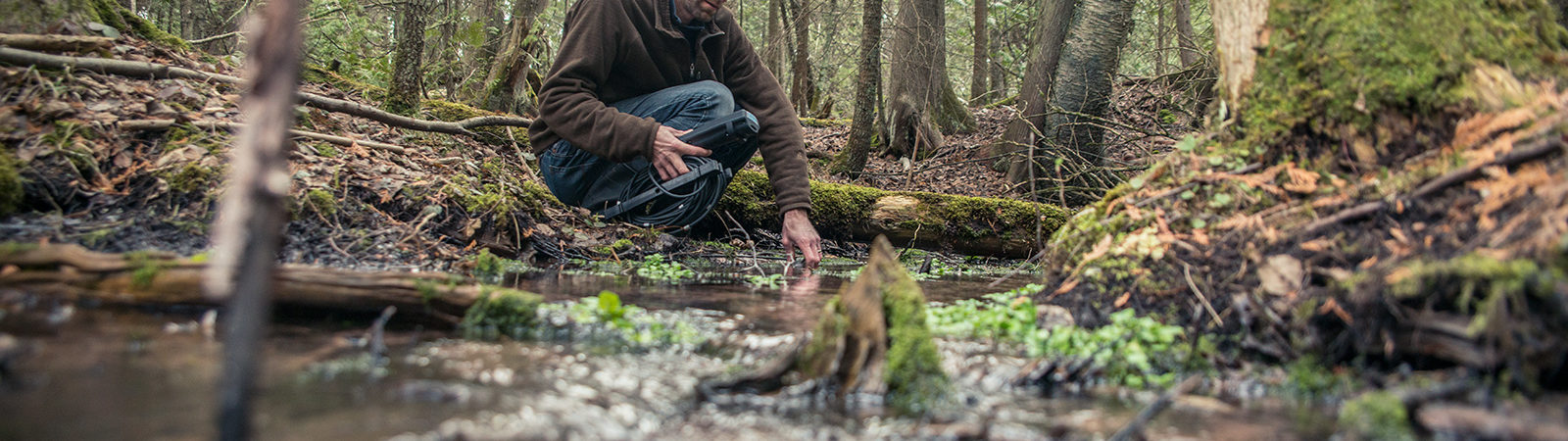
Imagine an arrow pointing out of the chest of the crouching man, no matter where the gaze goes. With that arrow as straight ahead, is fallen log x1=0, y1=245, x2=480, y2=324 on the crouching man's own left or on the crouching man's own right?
on the crouching man's own right

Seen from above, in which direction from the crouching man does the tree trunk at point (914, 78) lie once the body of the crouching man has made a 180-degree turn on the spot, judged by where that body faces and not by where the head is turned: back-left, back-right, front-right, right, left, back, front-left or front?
right

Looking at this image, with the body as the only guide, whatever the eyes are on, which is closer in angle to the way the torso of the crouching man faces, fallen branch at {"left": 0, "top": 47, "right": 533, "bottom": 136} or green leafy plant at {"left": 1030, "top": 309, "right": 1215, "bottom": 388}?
the green leafy plant

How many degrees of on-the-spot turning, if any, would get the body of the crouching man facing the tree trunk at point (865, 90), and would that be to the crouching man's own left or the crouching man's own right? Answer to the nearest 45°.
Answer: approximately 90° to the crouching man's own left

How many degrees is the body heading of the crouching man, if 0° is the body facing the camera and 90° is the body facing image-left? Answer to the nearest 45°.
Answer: approximately 315°

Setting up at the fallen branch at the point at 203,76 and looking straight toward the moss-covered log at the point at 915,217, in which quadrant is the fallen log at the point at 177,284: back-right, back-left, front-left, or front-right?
front-right

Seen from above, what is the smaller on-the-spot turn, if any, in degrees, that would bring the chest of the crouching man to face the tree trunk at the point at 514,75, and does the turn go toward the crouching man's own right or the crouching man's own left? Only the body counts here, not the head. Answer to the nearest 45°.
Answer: approximately 180°

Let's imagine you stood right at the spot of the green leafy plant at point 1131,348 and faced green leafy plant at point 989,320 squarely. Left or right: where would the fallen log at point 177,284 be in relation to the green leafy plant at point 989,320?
left

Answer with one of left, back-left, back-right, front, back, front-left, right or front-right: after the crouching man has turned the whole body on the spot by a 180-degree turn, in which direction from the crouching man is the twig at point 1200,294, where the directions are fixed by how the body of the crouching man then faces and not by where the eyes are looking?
back

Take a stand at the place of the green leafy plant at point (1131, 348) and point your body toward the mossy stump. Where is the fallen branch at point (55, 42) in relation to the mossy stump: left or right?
right

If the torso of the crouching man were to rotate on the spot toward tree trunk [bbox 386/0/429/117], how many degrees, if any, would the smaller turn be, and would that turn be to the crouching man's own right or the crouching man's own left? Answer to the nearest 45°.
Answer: approximately 180°
